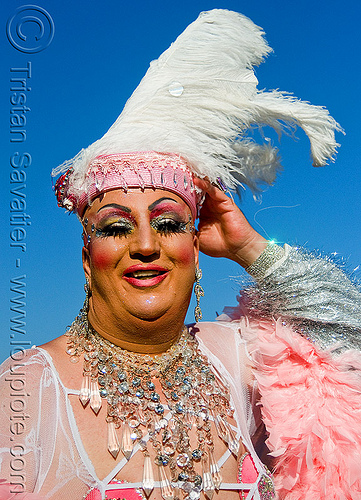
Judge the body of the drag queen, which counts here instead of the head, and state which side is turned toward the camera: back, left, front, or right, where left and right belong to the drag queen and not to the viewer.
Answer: front
